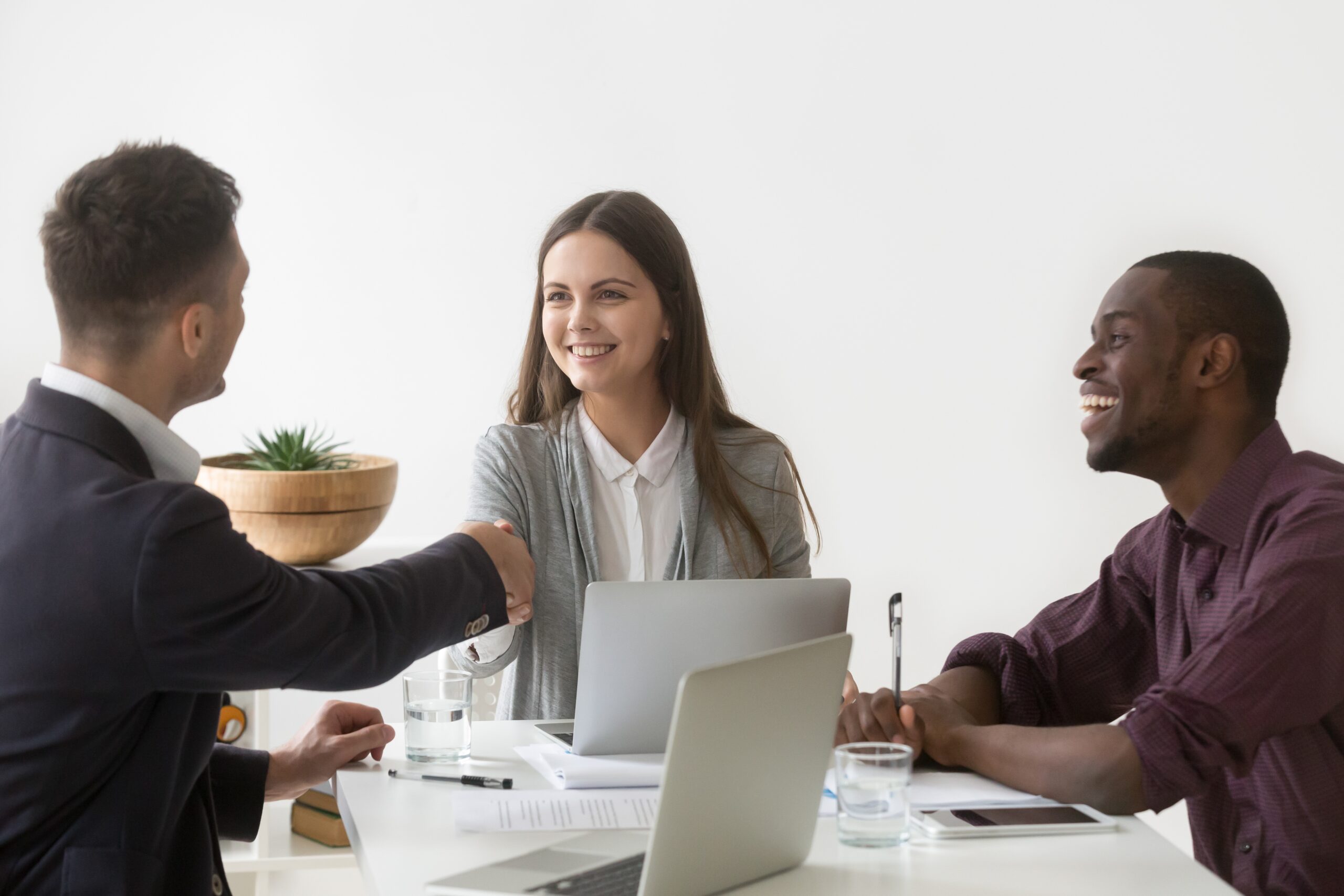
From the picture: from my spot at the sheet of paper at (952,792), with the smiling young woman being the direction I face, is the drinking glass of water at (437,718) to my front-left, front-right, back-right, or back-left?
front-left

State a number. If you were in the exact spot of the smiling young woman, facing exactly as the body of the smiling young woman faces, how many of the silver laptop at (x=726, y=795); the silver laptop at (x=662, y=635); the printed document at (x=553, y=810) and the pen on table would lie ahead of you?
4

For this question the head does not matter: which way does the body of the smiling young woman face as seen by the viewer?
toward the camera

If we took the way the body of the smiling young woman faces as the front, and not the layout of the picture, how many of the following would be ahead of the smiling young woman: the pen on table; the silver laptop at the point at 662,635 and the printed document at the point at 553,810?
3

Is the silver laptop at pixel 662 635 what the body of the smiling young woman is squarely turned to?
yes

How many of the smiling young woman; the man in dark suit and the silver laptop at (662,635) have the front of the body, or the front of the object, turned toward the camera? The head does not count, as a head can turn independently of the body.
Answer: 1

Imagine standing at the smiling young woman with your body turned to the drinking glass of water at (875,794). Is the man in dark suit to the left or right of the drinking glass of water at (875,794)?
right

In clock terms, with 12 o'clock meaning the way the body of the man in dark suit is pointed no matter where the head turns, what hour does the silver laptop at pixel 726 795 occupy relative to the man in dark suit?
The silver laptop is roughly at 2 o'clock from the man in dark suit.

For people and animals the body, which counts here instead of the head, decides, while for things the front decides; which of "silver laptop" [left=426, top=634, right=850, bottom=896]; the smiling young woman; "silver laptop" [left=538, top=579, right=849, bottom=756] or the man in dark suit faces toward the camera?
the smiling young woman

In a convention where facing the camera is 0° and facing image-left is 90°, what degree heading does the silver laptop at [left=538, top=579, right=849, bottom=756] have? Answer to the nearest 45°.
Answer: approximately 135°

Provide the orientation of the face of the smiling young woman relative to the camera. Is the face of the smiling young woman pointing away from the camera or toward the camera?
toward the camera

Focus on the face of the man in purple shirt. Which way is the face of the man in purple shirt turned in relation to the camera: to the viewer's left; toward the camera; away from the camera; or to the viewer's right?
to the viewer's left
